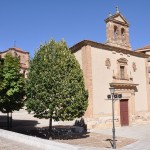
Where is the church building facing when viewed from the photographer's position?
facing the viewer and to the right of the viewer

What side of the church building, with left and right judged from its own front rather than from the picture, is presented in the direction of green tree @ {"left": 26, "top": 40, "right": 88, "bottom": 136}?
right

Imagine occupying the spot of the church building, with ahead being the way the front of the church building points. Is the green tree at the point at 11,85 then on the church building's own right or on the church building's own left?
on the church building's own right
